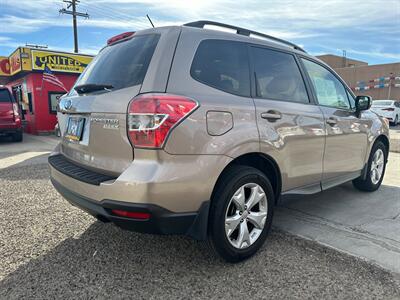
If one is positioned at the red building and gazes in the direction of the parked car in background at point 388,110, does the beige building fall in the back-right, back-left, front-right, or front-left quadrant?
front-left

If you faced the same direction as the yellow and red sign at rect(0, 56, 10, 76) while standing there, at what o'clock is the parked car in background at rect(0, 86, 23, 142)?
The parked car in background is roughly at 12 o'clock from the yellow and red sign.

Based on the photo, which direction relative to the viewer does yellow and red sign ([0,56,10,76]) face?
toward the camera

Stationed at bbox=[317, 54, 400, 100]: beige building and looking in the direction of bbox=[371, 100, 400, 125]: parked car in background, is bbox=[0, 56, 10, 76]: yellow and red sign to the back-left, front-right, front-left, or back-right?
front-right

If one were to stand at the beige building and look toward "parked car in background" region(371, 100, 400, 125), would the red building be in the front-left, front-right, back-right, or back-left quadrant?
front-right

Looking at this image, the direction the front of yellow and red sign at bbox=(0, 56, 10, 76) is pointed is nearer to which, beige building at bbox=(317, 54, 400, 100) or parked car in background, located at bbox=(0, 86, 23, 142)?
the parked car in background

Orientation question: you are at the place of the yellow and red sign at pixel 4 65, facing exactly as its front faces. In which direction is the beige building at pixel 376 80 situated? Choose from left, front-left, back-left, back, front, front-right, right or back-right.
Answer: left
